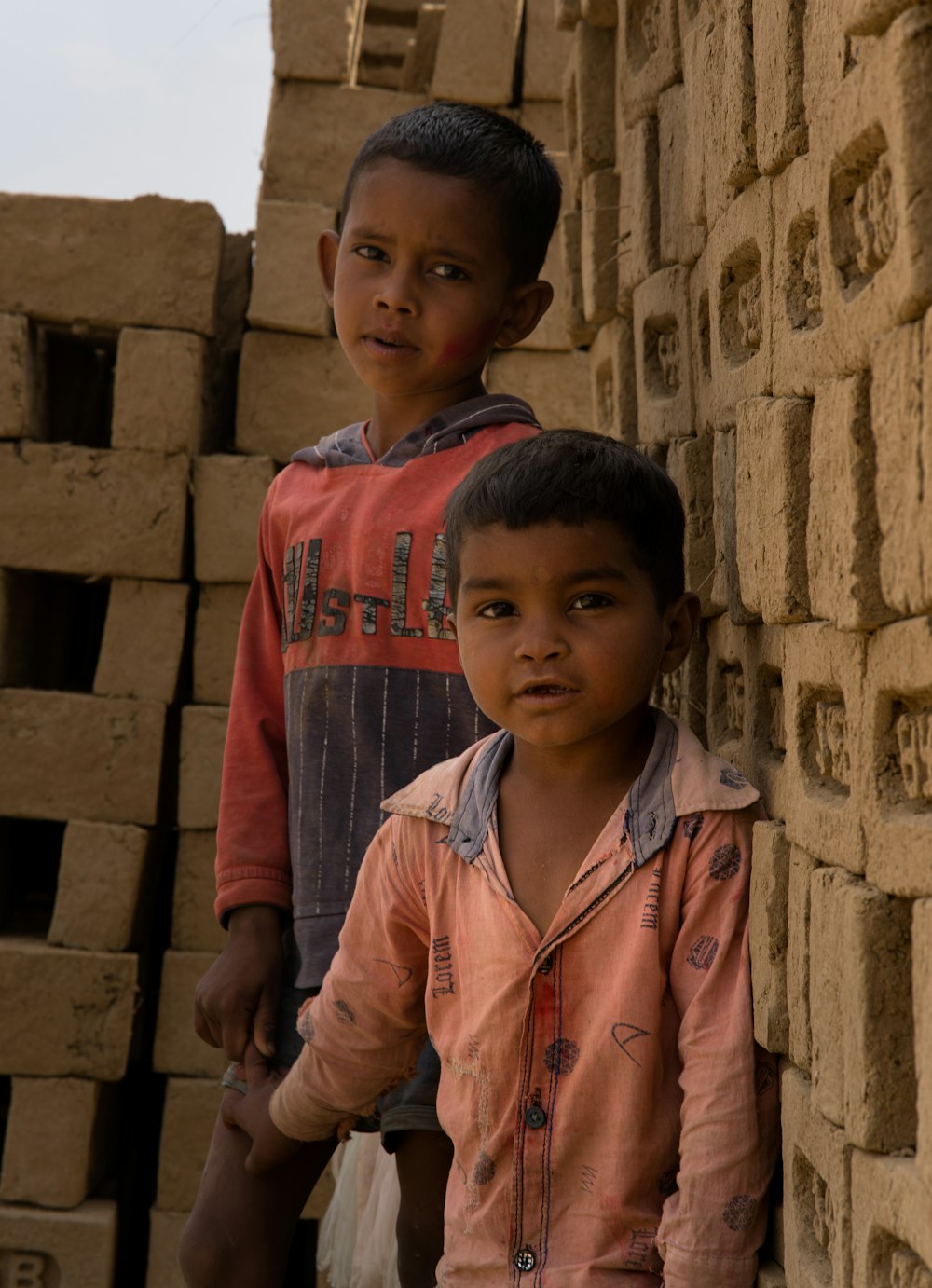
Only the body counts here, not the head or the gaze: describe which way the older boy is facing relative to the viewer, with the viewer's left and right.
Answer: facing the viewer

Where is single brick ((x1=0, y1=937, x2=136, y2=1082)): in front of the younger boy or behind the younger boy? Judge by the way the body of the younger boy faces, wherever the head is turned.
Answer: behind

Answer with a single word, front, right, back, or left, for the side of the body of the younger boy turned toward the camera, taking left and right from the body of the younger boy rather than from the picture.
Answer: front

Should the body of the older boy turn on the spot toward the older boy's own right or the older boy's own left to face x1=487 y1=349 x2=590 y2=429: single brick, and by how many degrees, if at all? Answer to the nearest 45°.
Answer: approximately 180°

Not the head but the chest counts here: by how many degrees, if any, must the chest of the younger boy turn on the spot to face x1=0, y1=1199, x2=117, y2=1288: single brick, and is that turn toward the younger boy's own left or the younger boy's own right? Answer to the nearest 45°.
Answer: approximately 135° to the younger boy's own right

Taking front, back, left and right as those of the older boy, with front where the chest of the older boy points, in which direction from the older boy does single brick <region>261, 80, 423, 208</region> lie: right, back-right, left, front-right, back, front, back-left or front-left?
back

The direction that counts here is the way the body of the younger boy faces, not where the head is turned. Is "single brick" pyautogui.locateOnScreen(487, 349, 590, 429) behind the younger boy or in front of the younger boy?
behind

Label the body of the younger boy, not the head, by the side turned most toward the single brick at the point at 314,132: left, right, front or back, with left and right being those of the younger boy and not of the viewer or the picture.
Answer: back

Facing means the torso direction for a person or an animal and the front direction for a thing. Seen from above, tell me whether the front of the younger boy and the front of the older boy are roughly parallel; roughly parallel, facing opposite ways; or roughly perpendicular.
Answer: roughly parallel

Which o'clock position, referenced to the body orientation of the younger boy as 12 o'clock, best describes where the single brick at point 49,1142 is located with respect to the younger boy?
The single brick is roughly at 5 o'clock from the younger boy.

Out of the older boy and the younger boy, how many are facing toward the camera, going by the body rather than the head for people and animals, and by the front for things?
2
